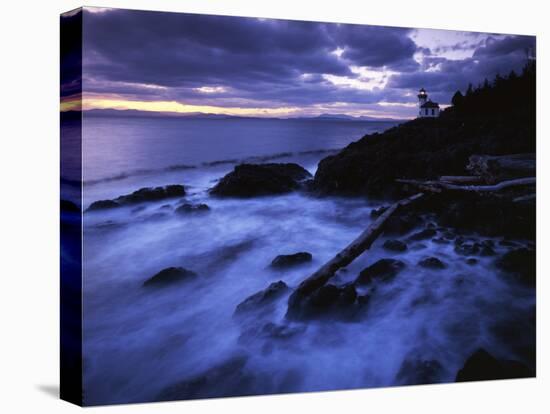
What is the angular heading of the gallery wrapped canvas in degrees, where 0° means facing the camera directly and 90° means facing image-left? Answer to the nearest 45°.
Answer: approximately 315°
